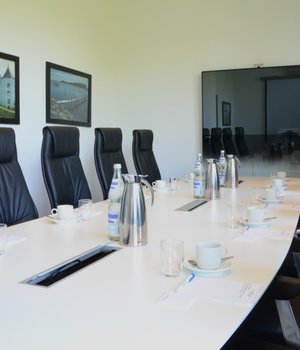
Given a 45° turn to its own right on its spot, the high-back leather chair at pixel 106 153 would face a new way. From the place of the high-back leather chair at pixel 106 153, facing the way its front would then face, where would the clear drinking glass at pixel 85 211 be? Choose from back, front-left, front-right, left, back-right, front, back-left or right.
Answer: front

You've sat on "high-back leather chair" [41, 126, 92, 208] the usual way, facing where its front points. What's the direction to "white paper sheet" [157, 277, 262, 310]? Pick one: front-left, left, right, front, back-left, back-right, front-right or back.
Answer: front-right

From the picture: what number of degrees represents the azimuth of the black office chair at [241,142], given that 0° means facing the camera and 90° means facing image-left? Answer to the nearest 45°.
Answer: approximately 270°

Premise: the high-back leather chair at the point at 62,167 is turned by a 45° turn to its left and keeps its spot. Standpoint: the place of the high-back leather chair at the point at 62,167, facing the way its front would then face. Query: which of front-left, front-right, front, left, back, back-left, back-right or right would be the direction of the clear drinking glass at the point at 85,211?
right

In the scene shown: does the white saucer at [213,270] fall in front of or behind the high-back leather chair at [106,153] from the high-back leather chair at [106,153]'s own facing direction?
in front

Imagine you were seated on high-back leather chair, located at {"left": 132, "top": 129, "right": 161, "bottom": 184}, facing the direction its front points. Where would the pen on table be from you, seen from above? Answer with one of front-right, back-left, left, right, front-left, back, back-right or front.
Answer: front-right

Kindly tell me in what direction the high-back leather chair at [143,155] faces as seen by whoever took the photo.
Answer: facing the viewer and to the right of the viewer

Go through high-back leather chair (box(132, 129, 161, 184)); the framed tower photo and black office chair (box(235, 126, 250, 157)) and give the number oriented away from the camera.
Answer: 0

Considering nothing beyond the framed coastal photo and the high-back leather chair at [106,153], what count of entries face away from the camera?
0
